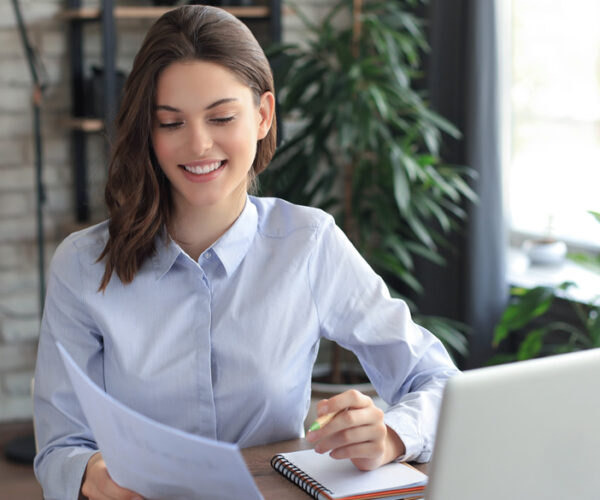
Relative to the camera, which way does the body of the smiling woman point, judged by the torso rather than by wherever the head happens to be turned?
toward the camera

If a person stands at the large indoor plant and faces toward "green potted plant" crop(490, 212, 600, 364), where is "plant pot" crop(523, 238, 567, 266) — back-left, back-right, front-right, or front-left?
front-left

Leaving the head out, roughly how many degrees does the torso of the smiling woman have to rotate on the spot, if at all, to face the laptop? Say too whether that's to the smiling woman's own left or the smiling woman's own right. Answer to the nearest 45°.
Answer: approximately 45° to the smiling woman's own left

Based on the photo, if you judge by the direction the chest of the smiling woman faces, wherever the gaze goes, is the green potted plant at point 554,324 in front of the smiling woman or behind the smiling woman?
behind

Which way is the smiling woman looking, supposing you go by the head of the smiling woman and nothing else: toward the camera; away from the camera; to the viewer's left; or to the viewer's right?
toward the camera

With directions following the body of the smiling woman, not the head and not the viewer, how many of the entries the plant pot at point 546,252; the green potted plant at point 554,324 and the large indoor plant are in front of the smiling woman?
0

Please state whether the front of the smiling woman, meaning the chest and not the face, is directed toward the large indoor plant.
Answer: no

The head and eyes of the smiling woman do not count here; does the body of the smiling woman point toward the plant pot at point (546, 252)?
no

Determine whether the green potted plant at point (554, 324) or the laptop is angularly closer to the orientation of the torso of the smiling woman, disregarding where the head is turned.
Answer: the laptop
